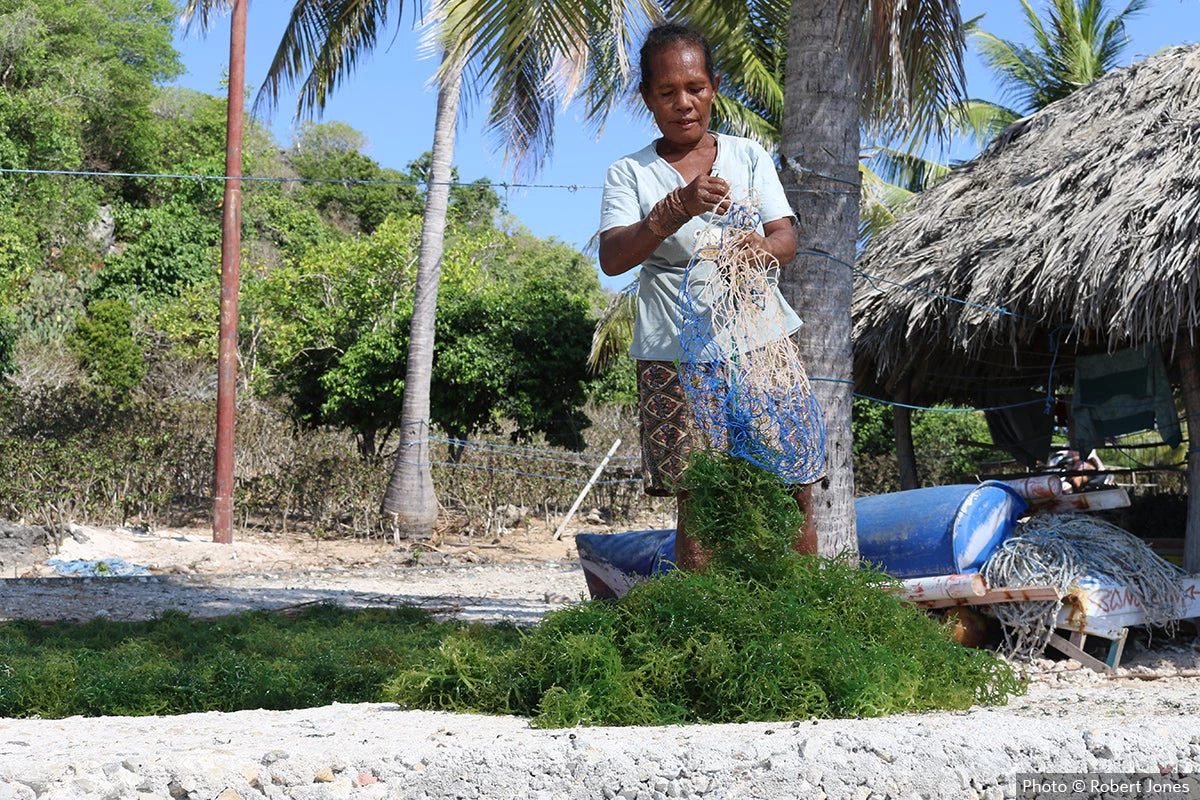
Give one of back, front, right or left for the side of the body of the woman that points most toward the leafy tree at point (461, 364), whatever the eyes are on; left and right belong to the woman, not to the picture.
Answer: back

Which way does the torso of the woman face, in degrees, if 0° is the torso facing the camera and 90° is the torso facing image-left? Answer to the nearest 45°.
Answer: approximately 0°

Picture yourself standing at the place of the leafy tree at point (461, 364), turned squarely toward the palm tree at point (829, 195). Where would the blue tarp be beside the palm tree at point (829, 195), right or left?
right

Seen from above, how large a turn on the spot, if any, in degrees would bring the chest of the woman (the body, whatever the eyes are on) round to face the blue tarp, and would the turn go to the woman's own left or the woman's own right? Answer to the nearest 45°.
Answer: approximately 135° to the woman's own right

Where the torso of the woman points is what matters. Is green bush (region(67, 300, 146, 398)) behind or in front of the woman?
behind

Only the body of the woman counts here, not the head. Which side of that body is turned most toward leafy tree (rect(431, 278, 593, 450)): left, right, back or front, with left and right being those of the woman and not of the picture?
back

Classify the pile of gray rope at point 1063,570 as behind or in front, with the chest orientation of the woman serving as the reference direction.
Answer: behind
